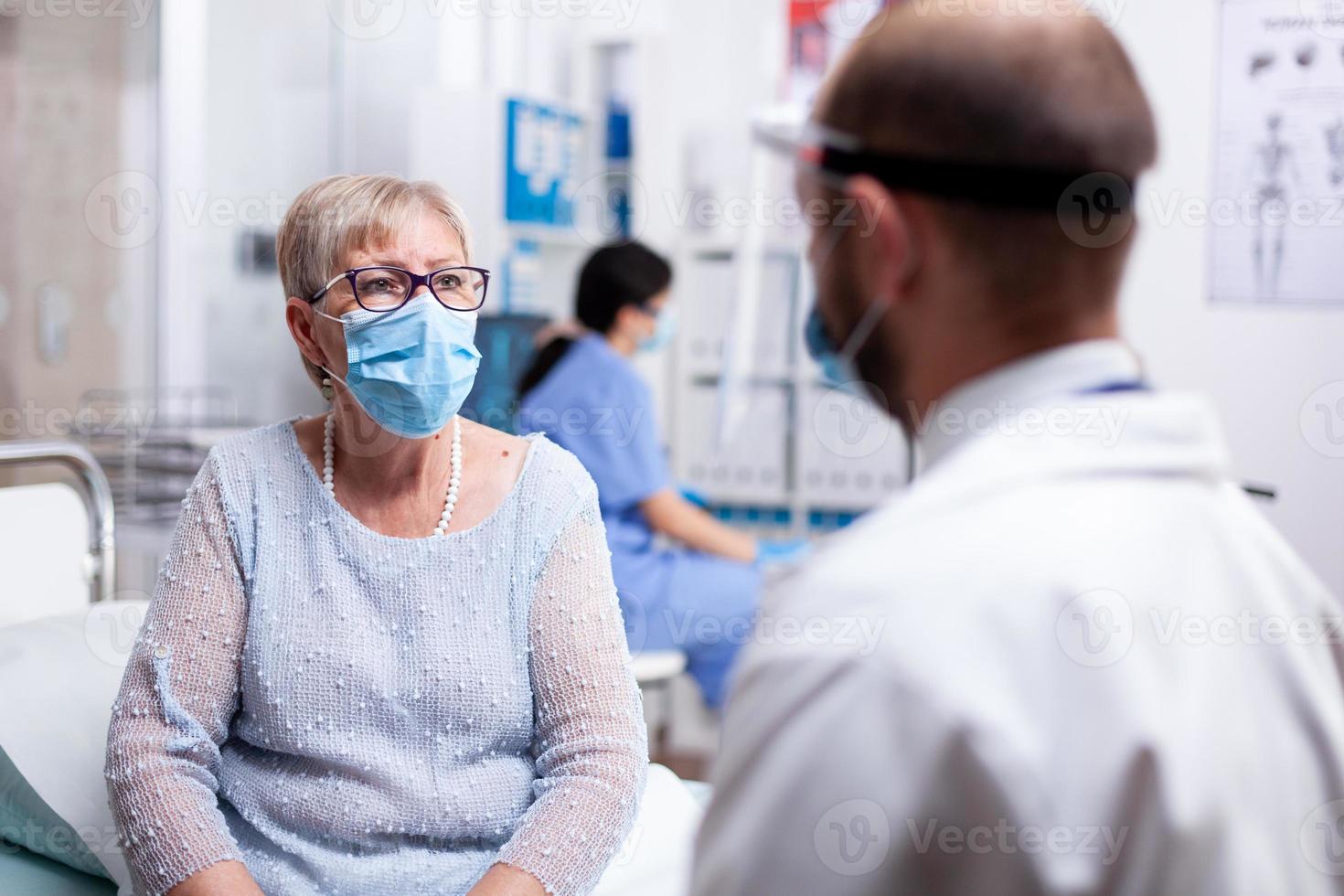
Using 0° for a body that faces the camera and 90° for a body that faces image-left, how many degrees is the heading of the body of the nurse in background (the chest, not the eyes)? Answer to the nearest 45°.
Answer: approximately 270°

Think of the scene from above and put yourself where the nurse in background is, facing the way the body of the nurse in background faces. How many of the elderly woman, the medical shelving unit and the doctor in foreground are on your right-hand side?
2

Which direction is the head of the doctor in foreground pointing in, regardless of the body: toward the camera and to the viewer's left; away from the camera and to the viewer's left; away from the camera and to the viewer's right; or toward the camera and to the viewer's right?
away from the camera and to the viewer's left

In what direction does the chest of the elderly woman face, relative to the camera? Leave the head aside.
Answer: toward the camera

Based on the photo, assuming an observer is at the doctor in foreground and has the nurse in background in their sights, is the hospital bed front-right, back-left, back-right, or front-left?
front-left

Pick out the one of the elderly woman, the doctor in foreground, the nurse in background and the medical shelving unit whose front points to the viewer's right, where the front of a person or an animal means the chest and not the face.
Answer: the nurse in background

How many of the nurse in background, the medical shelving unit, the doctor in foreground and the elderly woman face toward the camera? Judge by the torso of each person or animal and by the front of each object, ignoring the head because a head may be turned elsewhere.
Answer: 2

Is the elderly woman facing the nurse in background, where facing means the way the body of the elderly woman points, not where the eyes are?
no

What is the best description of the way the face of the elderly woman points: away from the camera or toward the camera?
toward the camera

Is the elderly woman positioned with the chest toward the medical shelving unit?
no

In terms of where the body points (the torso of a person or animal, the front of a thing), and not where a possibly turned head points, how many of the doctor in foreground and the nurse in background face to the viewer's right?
1

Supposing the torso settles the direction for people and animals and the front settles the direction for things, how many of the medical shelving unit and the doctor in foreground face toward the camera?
1

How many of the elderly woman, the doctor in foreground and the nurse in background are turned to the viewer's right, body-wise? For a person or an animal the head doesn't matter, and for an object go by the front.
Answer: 1

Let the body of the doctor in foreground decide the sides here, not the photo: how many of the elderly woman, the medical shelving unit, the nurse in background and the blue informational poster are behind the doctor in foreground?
0

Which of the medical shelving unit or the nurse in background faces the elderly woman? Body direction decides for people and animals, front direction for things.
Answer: the medical shelving unit

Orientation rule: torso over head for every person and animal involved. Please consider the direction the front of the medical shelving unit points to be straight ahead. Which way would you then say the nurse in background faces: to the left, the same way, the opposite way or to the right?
to the left

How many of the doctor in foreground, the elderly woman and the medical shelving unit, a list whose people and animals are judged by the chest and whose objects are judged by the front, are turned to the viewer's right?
0

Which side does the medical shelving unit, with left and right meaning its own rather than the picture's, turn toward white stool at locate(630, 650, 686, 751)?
front

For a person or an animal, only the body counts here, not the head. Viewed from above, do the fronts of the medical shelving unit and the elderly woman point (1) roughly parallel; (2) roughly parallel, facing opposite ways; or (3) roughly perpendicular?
roughly parallel
